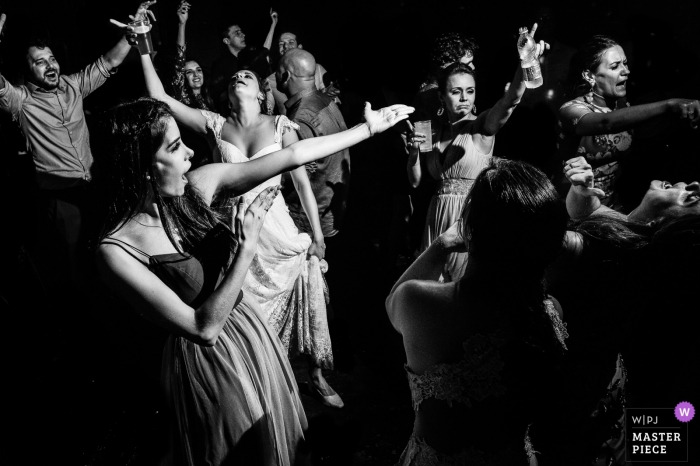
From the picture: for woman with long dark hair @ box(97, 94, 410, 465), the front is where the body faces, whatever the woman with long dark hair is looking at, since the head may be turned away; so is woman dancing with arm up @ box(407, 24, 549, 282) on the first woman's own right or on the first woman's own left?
on the first woman's own left

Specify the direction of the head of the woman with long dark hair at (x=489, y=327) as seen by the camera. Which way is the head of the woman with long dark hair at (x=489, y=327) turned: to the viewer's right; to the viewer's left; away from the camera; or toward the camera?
away from the camera

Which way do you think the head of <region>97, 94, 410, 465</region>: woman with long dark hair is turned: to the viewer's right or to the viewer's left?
to the viewer's right

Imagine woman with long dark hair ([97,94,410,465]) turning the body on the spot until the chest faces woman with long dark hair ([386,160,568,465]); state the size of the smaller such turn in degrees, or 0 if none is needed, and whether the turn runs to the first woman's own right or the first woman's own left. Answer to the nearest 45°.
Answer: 0° — they already face them

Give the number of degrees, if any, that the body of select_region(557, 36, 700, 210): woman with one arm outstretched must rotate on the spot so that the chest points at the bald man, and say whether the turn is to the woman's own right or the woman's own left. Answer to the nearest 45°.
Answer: approximately 135° to the woman's own right

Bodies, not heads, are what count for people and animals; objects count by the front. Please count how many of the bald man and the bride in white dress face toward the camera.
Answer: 1

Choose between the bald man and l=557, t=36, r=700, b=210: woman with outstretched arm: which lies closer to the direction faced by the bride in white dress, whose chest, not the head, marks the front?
the woman with outstretched arm

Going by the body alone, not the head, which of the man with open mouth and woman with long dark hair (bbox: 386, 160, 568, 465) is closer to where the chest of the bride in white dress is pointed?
the woman with long dark hair

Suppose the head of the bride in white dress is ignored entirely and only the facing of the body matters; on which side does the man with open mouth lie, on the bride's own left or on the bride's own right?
on the bride's own right

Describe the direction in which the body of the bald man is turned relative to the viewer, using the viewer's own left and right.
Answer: facing away from the viewer and to the left of the viewer
